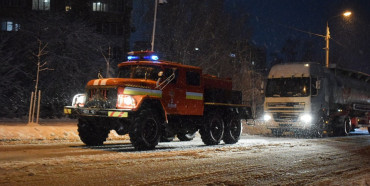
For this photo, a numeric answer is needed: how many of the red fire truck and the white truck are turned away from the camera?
0

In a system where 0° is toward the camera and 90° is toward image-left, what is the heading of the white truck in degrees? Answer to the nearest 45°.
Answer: approximately 45°

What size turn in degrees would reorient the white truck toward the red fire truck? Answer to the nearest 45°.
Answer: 0° — it already faces it

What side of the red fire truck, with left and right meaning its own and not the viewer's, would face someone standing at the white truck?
back
